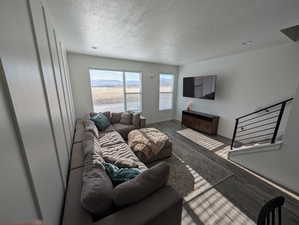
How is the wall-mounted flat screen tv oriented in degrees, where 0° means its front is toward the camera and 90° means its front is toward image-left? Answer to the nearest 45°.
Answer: approximately 45°

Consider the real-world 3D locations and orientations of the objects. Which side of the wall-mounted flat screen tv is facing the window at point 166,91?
right

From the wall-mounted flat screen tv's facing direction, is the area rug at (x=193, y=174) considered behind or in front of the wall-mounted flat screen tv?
in front

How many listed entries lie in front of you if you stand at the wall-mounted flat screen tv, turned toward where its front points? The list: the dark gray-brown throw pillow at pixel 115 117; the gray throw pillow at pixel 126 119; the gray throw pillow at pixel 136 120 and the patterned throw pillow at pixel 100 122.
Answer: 4

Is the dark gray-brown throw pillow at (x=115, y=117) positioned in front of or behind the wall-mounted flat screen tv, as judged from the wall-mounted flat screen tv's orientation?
in front

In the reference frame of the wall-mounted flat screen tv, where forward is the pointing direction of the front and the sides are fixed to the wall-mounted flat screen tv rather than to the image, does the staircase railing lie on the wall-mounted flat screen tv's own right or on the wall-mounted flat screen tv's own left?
on the wall-mounted flat screen tv's own left

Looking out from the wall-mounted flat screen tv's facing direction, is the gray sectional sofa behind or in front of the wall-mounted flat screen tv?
in front

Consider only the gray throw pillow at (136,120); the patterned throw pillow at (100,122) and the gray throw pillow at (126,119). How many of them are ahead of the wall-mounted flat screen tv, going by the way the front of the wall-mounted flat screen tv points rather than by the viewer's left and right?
3
